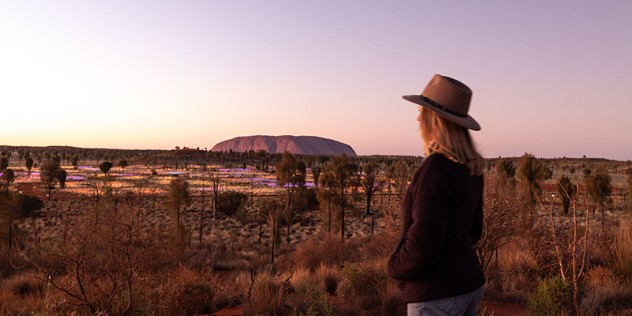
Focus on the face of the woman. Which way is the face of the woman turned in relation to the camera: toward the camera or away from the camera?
away from the camera

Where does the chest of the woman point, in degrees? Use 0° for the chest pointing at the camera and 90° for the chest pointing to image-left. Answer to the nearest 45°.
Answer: approximately 135°

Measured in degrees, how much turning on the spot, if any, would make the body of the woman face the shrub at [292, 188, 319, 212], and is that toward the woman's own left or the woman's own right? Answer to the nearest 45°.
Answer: approximately 45° to the woman's own right

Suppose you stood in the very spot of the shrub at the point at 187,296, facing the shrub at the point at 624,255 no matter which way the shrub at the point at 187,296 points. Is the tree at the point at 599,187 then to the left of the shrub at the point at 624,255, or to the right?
left

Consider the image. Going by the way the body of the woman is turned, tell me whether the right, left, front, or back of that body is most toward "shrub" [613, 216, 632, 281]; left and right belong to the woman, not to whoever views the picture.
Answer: right

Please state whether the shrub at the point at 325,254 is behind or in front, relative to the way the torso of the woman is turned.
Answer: in front

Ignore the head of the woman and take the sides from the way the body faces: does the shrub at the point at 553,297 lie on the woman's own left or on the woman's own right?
on the woman's own right

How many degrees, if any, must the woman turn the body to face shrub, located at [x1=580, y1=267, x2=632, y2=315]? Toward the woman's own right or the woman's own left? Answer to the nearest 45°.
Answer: approximately 90° to the woman's own right
